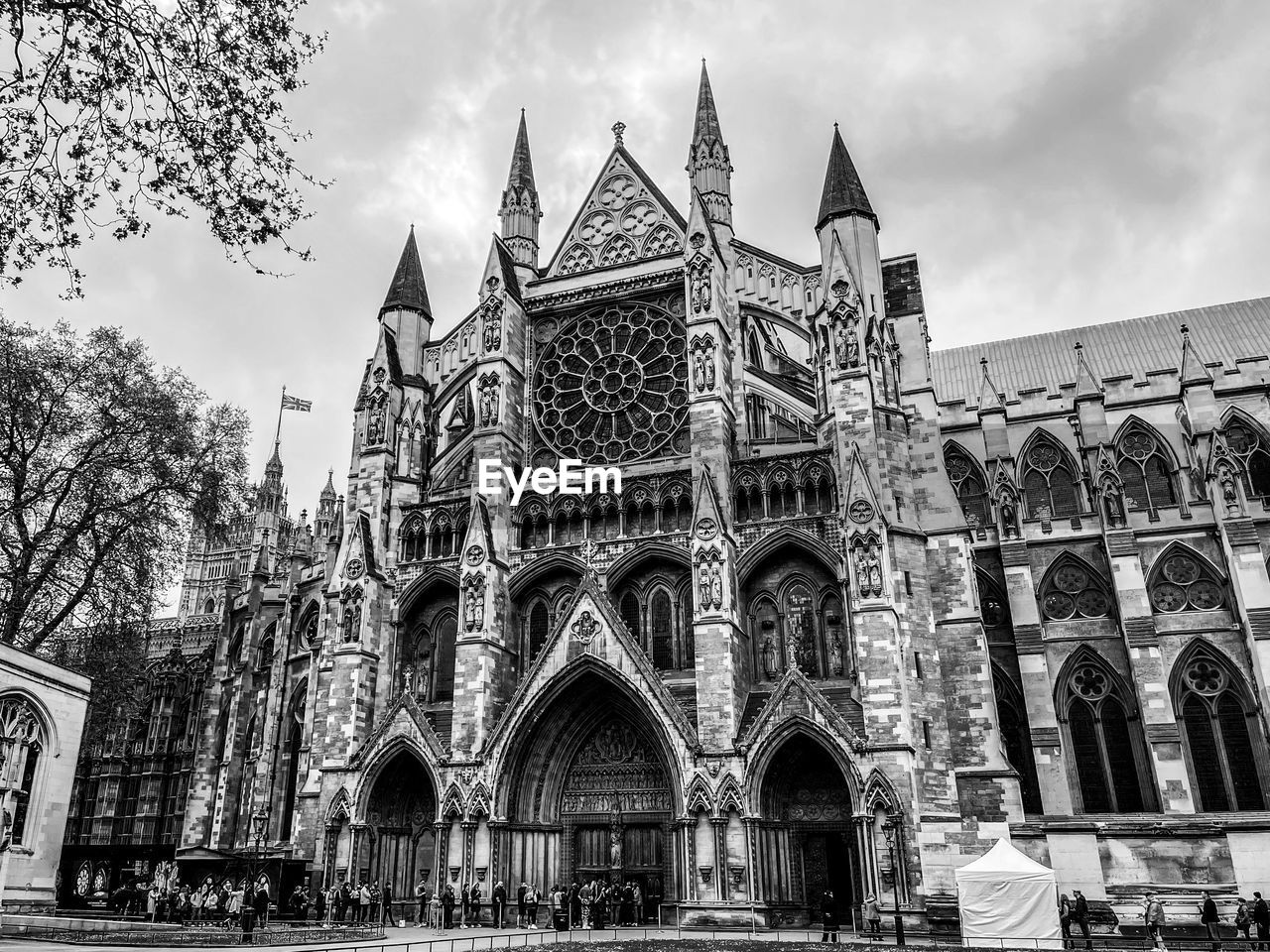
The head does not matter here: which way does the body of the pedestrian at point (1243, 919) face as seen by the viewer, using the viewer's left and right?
facing to the left of the viewer

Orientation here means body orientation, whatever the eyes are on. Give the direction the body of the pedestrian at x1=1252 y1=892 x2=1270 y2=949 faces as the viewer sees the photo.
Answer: to the viewer's left

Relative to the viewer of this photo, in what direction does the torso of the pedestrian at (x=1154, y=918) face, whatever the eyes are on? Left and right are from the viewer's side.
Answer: facing to the left of the viewer

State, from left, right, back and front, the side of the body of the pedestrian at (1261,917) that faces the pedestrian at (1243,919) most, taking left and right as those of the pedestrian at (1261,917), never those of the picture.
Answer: front

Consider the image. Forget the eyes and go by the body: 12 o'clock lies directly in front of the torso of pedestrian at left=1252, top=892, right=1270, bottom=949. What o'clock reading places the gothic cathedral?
The gothic cathedral is roughly at 12 o'clock from the pedestrian.
